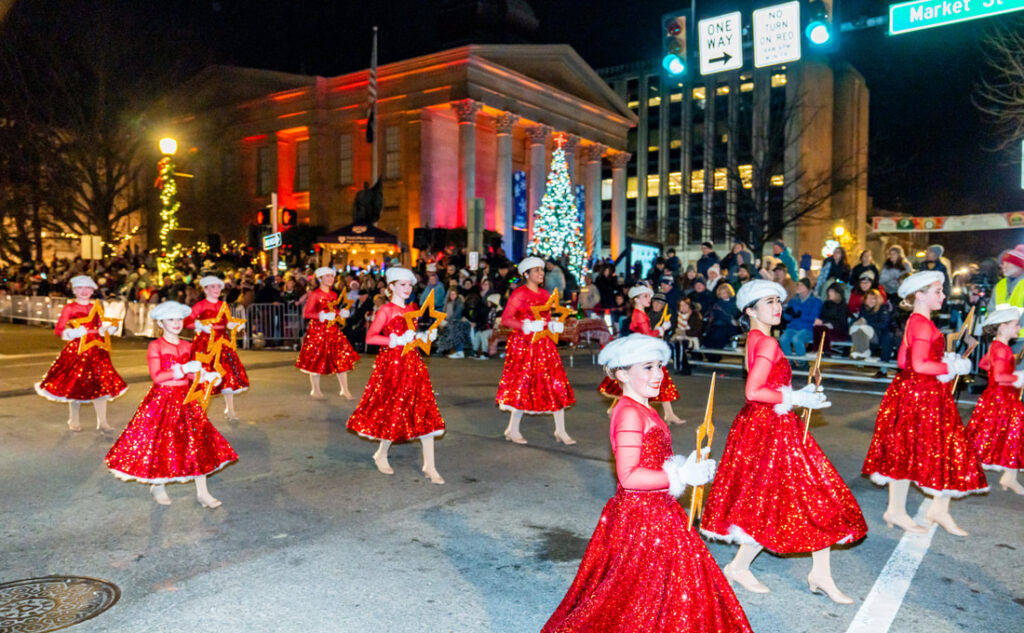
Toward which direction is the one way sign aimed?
toward the camera

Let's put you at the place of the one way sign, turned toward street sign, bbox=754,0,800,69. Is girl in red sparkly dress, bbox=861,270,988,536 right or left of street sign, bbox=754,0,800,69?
right

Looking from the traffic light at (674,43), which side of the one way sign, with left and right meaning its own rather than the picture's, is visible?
right
